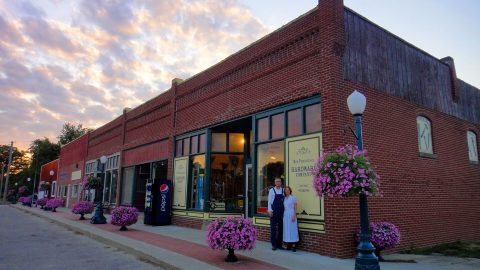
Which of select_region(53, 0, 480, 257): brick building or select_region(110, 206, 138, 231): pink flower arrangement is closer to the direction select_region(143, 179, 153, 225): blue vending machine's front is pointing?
the pink flower arrangement

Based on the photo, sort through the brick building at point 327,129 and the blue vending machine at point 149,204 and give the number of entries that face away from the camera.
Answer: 0

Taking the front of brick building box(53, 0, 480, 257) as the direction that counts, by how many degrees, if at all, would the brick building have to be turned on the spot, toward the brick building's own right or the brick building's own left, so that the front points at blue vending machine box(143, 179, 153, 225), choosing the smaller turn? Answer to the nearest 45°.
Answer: approximately 90° to the brick building's own right

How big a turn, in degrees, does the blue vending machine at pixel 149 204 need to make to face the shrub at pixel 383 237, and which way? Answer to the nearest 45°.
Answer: approximately 90° to its left

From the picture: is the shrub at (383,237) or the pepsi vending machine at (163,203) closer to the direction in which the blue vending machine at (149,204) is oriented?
the shrub

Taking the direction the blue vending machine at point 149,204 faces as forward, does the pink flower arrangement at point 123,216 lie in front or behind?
in front

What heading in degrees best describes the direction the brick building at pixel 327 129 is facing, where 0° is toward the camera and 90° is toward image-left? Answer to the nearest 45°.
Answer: approximately 45°

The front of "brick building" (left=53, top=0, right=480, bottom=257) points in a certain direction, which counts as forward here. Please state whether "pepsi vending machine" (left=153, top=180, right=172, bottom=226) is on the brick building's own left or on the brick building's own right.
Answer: on the brick building's own right

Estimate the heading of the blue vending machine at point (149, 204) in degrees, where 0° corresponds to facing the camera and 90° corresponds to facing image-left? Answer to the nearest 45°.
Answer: approximately 45°

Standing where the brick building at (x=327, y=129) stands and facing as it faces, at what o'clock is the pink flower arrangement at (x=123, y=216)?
The pink flower arrangement is roughly at 2 o'clock from the brick building.

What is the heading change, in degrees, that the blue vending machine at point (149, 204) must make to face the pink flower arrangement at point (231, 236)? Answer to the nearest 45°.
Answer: approximately 45° to its left

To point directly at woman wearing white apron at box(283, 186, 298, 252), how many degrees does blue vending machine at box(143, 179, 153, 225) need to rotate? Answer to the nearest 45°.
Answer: approximately 90° to its left
